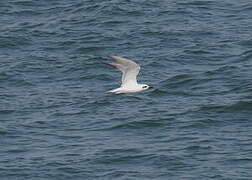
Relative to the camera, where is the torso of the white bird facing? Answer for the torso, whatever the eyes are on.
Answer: to the viewer's right
